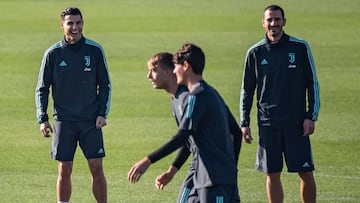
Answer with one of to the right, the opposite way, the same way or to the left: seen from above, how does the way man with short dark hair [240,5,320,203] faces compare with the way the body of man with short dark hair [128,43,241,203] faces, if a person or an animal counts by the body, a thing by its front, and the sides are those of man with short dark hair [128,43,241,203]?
to the left

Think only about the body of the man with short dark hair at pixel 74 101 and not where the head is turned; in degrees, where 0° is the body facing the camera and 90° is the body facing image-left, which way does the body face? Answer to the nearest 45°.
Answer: approximately 0°

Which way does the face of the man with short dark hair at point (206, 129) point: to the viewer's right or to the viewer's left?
to the viewer's left

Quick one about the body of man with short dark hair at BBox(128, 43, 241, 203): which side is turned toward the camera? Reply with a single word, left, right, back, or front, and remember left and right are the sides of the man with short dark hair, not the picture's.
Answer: left

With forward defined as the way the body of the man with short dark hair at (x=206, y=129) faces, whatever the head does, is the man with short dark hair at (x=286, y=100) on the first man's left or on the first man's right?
on the first man's right
